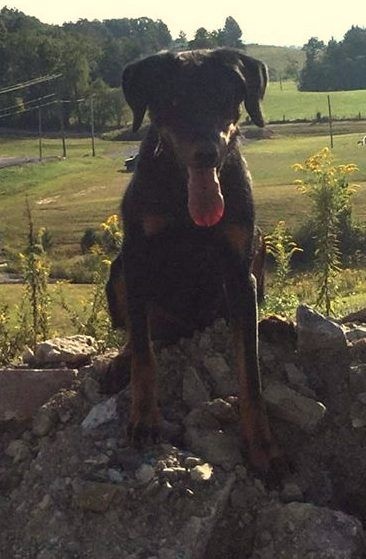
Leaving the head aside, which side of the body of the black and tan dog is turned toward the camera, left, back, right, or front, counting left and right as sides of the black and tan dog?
front

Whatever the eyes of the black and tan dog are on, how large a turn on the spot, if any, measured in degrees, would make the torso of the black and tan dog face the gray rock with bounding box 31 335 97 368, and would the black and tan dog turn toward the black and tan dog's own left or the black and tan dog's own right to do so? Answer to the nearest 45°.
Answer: approximately 135° to the black and tan dog's own right
